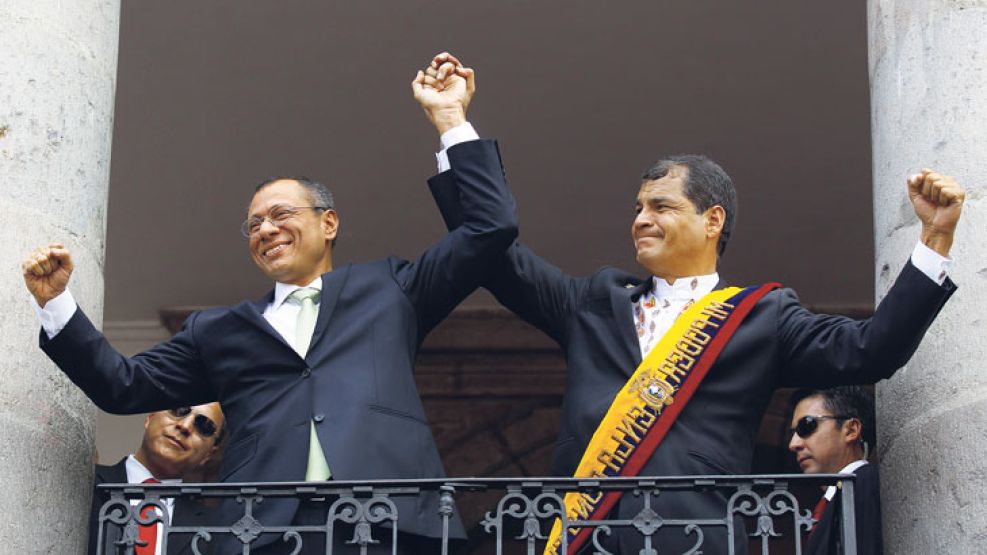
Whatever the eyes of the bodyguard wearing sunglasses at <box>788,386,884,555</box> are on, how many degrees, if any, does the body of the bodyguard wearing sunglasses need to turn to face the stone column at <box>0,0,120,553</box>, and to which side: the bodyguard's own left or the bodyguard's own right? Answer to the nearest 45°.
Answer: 0° — they already face it

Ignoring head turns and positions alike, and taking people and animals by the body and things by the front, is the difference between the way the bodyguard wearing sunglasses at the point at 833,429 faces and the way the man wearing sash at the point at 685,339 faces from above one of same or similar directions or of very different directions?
same or similar directions

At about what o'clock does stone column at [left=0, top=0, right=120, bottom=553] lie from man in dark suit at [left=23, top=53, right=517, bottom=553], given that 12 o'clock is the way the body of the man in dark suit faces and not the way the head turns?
The stone column is roughly at 3 o'clock from the man in dark suit.

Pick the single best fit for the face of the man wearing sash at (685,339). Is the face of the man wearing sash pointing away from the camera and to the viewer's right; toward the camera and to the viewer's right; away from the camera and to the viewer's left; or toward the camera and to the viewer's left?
toward the camera and to the viewer's left

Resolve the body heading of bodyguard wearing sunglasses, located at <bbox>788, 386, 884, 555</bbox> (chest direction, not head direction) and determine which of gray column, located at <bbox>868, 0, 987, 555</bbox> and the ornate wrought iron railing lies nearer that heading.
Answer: the ornate wrought iron railing

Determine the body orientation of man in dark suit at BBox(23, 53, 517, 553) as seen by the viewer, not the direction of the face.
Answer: toward the camera

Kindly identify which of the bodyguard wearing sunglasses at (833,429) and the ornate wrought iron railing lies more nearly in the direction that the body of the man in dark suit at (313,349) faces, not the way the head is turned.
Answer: the ornate wrought iron railing

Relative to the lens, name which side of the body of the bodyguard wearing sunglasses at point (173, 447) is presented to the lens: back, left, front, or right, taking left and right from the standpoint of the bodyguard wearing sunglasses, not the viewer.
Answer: front

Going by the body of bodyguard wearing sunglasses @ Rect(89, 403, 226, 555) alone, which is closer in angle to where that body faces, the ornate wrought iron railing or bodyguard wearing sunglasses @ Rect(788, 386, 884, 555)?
the ornate wrought iron railing

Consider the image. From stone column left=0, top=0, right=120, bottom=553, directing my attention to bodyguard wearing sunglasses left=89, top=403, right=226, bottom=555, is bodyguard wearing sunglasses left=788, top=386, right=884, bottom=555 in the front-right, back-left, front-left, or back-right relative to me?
front-right

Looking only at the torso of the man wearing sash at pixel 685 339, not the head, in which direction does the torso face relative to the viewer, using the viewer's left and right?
facing the viewer and to the left of the viewer

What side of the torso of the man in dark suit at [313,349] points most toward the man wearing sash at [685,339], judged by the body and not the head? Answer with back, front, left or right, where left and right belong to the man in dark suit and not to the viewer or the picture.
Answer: left
